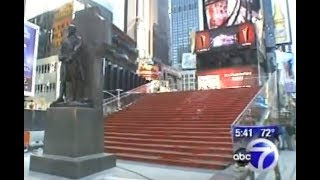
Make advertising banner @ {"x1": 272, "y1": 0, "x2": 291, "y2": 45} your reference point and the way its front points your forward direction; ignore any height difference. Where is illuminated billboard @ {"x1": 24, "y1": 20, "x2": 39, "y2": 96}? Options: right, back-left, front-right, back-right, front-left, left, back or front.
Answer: right

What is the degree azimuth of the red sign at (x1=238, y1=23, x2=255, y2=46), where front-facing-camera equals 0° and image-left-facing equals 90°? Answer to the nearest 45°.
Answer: approximately 0°

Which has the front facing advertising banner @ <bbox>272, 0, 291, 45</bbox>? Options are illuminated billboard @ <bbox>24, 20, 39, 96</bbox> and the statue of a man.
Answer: the illuminated billboard

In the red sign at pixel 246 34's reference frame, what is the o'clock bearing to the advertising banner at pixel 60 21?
The advertising banner is roughly at 3 o'clock from the red sign.

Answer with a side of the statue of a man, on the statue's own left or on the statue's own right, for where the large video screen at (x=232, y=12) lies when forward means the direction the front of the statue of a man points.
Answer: on the statue's own left

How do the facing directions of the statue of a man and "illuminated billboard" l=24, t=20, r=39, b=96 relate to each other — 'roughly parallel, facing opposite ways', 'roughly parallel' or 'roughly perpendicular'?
roughly perpendicular

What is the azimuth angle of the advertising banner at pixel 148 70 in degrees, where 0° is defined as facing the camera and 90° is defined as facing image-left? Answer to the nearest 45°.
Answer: approximately 0°
